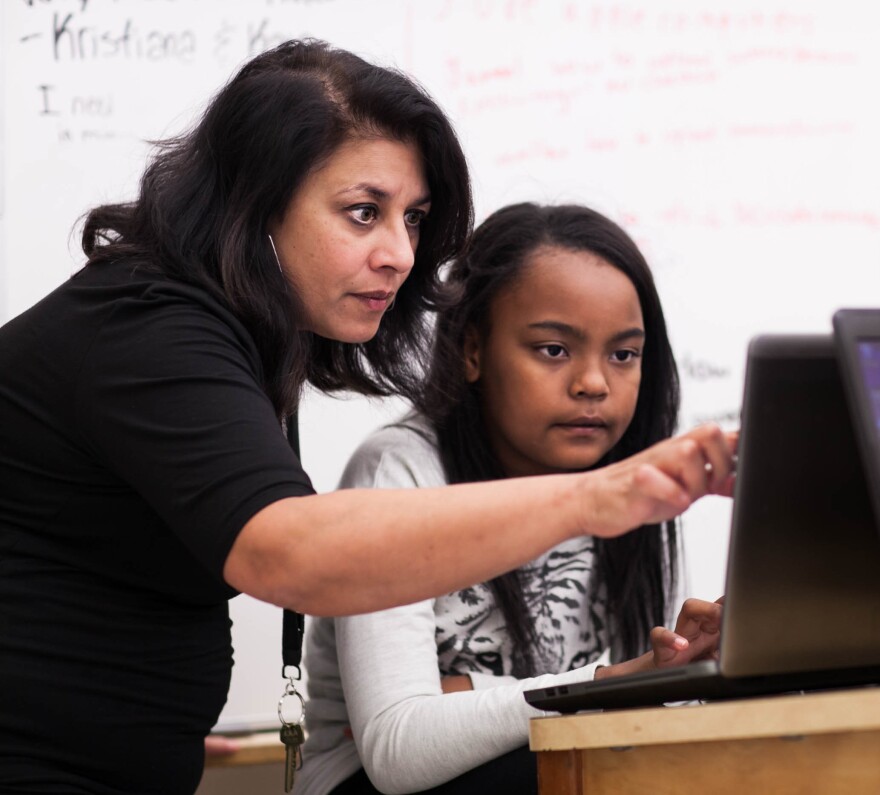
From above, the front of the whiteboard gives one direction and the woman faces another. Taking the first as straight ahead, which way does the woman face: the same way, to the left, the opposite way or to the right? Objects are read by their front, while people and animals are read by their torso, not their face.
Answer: to the left

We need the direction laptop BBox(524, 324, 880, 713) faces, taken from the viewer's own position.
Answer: facing away from the viewer and to the left of the viewer

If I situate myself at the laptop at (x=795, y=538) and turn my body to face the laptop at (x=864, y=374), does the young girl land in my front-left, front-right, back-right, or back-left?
back-left

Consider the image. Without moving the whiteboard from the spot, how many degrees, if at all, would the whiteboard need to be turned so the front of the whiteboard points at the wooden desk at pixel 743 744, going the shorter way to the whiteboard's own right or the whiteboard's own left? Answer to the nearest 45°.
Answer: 0° — it already faces it

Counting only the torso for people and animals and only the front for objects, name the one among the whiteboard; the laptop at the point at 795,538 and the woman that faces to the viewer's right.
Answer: the woman

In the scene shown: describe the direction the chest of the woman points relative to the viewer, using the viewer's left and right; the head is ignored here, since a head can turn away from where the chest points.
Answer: facing to the right of the viewer

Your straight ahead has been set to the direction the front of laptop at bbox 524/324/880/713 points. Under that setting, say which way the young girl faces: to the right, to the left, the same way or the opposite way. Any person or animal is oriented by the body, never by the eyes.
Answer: the opposite way

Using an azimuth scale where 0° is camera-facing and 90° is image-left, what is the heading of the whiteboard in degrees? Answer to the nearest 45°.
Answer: approximately 0°
